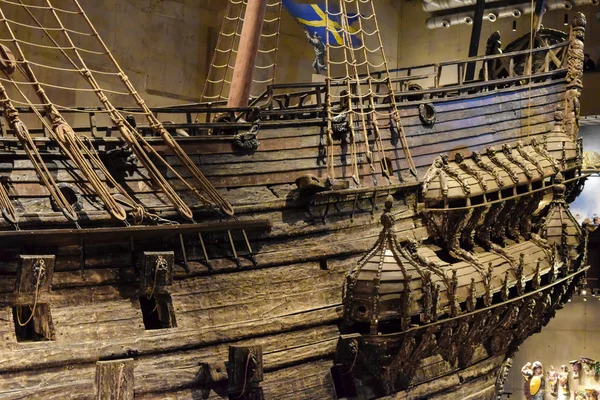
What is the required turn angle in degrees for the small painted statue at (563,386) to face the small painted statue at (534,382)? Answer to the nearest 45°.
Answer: approximately 90° to its right

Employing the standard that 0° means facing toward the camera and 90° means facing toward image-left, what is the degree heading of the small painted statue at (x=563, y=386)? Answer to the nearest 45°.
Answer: approximately 0°
